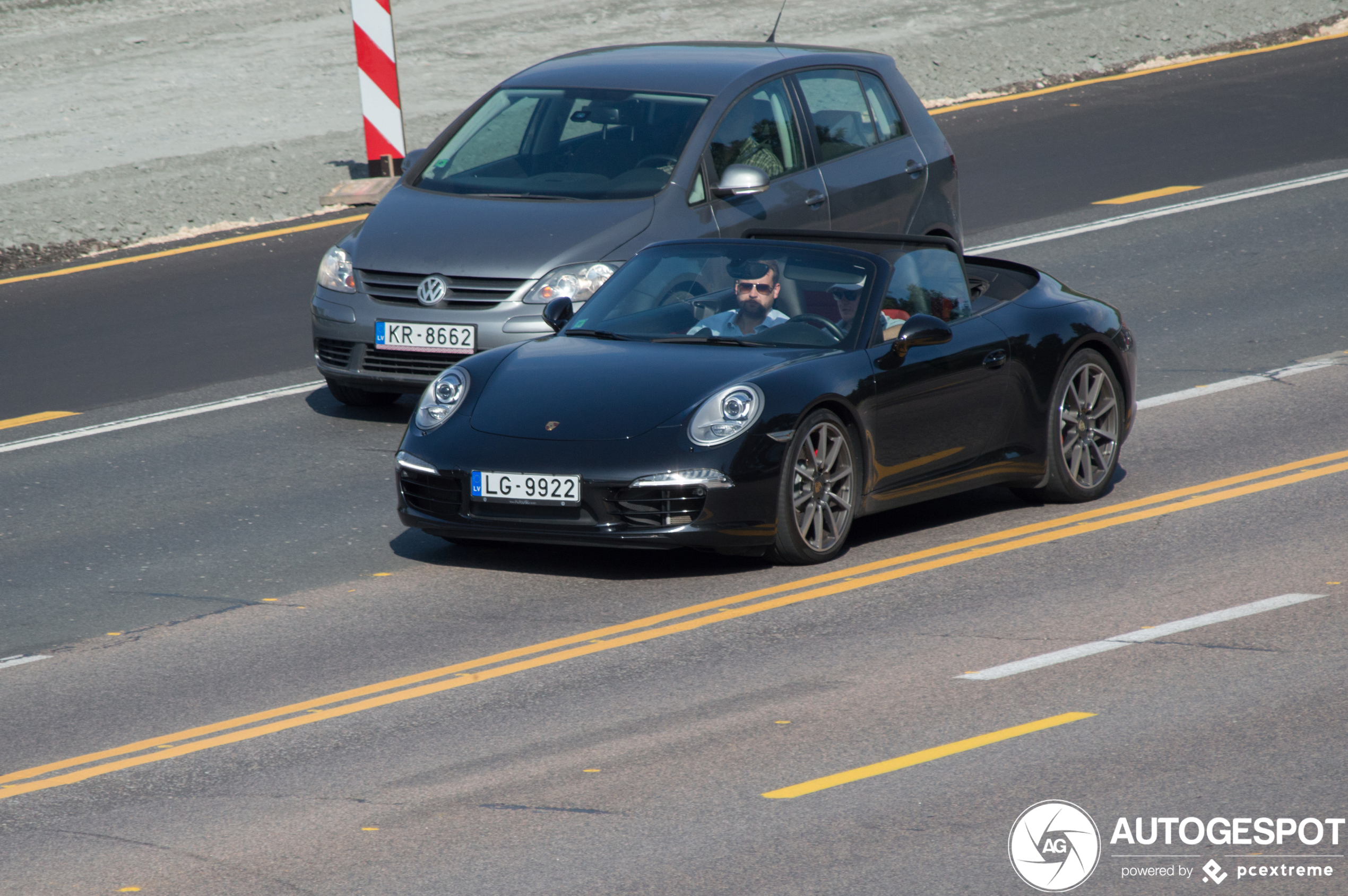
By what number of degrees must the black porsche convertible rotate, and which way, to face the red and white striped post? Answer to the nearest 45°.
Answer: approximately 135° to its right

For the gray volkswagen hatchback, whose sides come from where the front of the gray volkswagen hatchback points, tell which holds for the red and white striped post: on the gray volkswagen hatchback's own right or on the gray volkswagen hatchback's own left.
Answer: on the gray volkswagen hatchback's own right

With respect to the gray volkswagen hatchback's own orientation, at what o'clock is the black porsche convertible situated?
The black porsche convertible is roughly at 10 o'clock from the gray volkswagen hatchback.

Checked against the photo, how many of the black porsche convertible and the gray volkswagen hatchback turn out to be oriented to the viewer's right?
0

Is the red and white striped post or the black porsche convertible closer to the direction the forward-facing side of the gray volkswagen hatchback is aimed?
the black porsche convertible

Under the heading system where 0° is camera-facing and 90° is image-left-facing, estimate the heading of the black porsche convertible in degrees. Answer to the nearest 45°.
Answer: approximately 45°

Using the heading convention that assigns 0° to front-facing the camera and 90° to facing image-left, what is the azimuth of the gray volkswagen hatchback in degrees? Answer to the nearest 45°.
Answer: approximately 45°

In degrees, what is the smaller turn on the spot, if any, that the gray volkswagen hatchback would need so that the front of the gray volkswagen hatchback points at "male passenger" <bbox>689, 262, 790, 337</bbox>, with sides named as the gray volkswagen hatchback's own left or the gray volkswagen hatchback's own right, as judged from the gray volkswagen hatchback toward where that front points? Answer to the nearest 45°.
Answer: approximately 45° to the gray volkswagen hatchback's own left

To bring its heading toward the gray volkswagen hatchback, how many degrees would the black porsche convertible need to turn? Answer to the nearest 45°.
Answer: approximately 135° to its right
